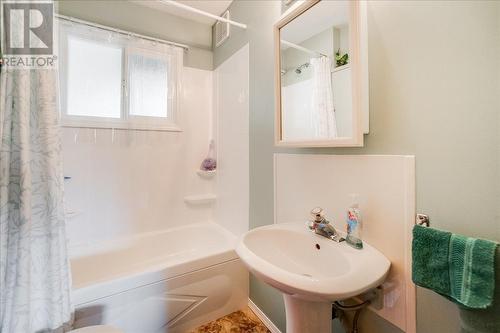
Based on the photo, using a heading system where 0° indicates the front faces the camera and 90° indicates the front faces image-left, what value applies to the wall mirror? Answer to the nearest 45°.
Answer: approximately 45°

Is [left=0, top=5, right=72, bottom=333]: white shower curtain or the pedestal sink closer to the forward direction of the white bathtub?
the pedestal sink

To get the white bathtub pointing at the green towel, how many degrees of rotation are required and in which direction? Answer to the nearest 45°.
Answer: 0° — it already faces it

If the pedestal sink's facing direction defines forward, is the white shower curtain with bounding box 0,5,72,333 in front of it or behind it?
in front

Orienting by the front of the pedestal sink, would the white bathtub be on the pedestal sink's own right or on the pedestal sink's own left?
on the pedestal sink's own right

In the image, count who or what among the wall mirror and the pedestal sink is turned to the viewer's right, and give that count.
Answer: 0

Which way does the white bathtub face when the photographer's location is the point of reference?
facing the viewer and to the right of the viewer

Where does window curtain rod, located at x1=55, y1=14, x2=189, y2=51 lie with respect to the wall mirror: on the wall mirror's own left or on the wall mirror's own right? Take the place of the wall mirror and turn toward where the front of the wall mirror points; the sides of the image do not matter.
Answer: on the wall mirror's own right

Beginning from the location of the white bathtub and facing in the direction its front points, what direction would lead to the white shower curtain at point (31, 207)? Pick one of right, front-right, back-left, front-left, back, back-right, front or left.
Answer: right

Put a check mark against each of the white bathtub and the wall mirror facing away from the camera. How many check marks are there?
0
